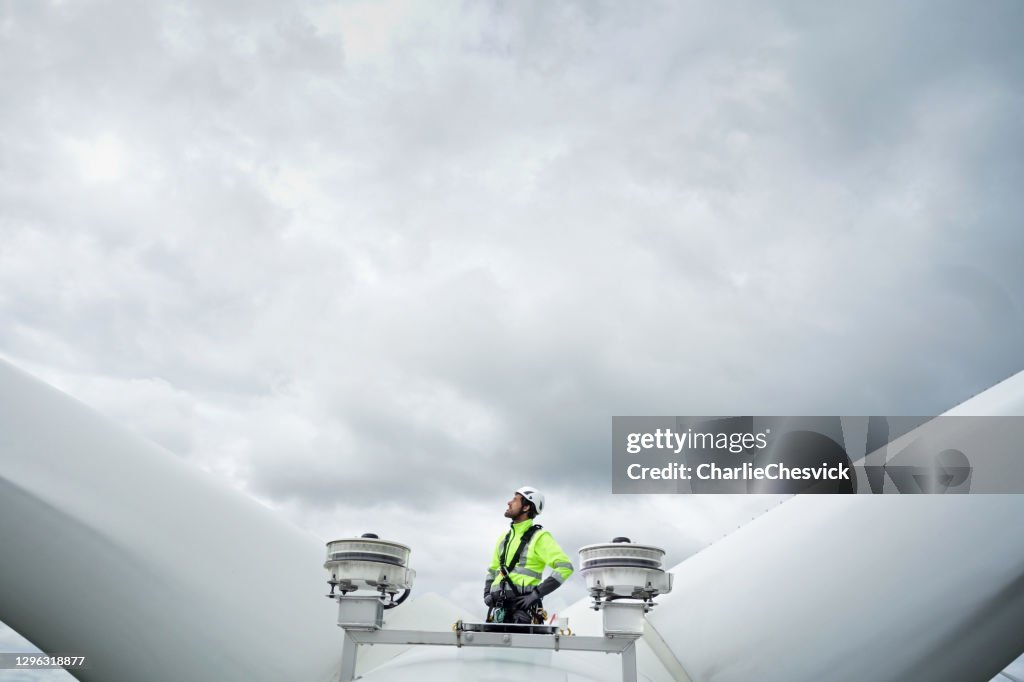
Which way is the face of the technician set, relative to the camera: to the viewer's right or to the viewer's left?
to the viewer's left
